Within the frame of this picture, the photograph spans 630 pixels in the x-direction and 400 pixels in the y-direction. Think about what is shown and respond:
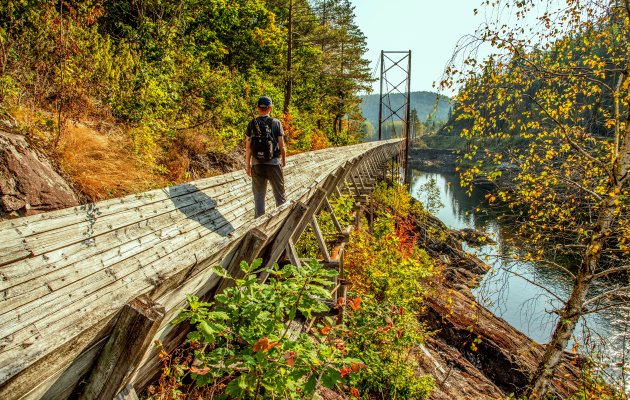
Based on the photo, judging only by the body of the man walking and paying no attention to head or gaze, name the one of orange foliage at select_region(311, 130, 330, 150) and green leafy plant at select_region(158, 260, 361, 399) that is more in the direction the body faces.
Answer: the orange foliage

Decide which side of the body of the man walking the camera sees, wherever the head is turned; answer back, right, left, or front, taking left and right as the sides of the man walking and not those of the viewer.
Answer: back

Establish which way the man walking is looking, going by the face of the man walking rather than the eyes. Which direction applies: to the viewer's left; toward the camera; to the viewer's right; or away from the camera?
away from the camera

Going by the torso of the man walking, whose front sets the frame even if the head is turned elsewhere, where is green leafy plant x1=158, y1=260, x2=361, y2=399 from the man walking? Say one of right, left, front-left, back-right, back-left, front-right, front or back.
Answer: back
